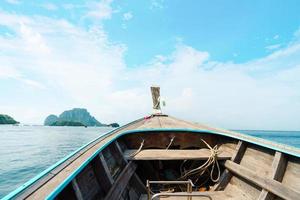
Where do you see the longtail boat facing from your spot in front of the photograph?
facing away from the viewer
